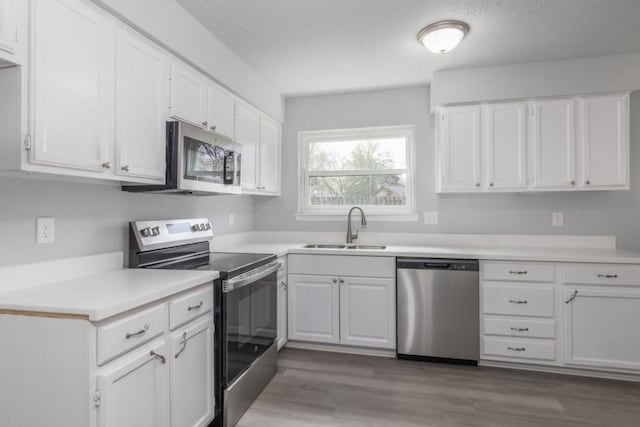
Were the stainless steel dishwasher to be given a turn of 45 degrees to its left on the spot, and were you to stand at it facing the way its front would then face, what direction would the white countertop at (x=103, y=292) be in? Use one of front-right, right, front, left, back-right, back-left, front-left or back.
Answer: right

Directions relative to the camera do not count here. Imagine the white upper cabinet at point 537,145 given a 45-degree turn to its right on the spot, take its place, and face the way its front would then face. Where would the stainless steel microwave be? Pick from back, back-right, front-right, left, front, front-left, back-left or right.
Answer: front

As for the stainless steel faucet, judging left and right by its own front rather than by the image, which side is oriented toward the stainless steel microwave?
right

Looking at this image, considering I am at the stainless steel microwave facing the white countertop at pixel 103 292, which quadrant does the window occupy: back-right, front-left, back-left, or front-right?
back-left

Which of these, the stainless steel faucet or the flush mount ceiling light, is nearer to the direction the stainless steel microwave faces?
the flush mount ceiling light

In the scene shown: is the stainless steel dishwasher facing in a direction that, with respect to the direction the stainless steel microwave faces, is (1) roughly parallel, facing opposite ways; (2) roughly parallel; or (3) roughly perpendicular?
roughly perpendicular

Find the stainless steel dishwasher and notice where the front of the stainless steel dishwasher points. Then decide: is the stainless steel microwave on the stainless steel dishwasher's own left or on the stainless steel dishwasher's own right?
on the stainless steel dishwasher's own right

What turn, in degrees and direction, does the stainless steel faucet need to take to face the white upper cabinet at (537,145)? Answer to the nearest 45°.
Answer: approximately 45° to its left

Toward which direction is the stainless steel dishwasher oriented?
toward the camera

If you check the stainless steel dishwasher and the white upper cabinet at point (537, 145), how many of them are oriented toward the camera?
2

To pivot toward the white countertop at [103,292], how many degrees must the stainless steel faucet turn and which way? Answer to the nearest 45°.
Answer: approximately 90° to its right

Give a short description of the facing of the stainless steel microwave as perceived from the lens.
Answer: facing the viewer and to the right of the viewer

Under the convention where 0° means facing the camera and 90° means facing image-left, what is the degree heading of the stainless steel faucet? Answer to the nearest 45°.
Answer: approximately 315°
